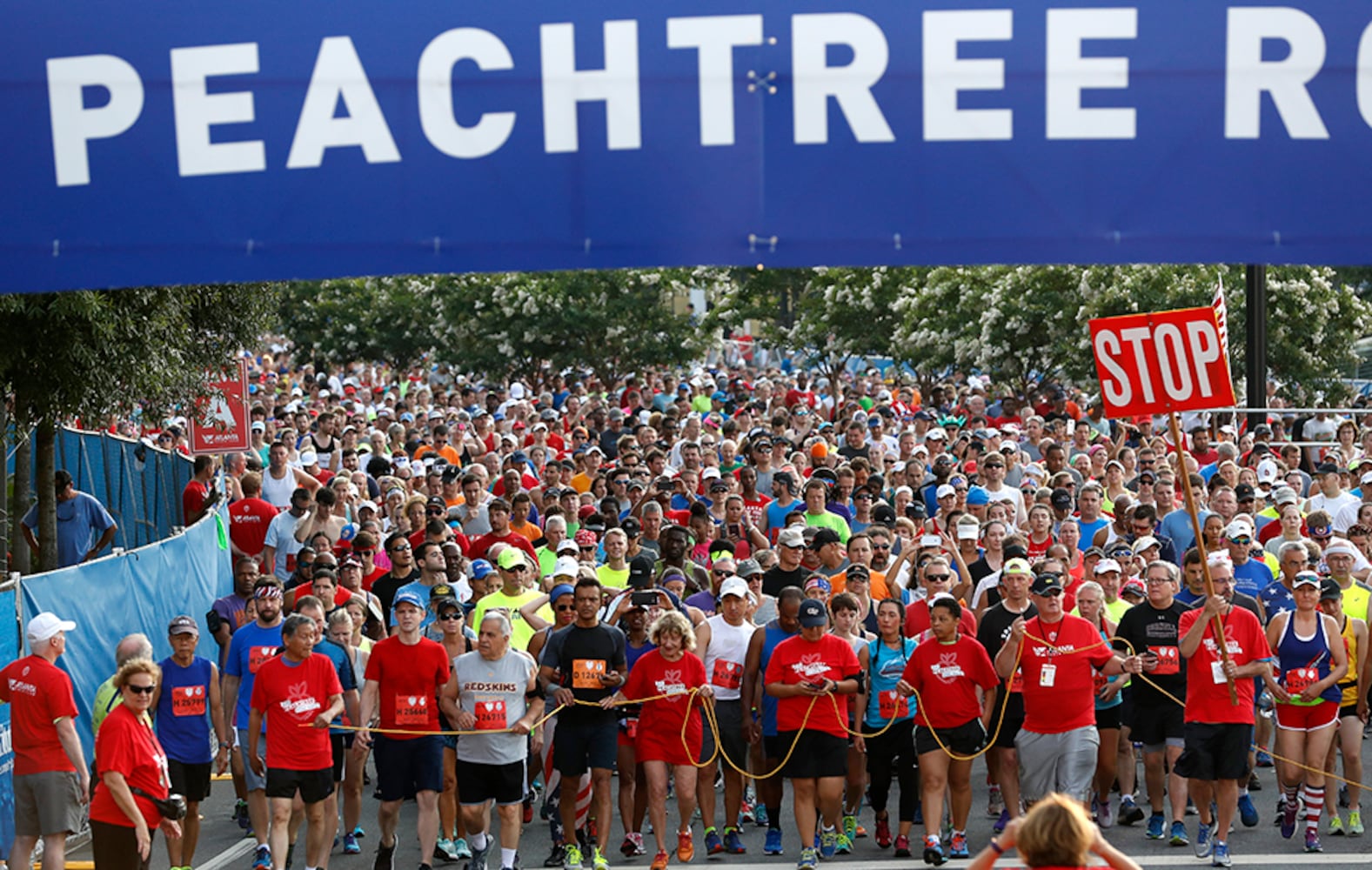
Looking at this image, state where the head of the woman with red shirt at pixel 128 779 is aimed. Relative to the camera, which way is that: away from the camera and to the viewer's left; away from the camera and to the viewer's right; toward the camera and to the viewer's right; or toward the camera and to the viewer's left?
toward the camera and to the viewer's right

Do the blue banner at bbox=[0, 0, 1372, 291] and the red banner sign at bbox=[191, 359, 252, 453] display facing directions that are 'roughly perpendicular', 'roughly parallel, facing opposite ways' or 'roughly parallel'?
roughly parallel

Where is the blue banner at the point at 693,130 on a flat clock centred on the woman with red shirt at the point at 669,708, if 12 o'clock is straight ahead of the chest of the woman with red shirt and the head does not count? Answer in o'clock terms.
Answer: The blue banner is roughly at 12 o'clock from the woman with red shirt.

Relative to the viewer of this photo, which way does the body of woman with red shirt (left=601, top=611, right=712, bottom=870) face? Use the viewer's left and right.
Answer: facing the viewer

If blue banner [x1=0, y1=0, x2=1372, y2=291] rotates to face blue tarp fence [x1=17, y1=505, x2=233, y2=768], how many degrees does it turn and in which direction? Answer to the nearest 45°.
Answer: approximately 135° to its right

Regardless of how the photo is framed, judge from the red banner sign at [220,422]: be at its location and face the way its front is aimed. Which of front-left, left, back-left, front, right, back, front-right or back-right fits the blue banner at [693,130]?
front

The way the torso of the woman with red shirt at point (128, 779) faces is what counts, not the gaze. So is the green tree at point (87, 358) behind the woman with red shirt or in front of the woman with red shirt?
behind

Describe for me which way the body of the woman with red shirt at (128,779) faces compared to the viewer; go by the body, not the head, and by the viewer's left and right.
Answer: facing the viewer and to the right of the viewer

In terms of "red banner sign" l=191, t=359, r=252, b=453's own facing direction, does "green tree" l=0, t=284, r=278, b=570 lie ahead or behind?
ahead

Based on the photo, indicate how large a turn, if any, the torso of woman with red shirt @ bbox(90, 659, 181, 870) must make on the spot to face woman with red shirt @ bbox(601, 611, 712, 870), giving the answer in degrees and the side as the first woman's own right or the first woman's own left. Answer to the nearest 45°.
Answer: approximately 45° to the first woman's own left

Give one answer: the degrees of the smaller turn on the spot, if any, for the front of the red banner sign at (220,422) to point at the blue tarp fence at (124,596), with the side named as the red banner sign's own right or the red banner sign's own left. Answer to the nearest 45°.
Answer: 0° — it already faces it

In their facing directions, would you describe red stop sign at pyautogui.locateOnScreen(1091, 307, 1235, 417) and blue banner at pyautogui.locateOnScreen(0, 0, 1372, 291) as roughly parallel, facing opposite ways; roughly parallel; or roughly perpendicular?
roughly parallel

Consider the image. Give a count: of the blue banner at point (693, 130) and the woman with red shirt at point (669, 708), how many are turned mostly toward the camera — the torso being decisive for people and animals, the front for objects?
2

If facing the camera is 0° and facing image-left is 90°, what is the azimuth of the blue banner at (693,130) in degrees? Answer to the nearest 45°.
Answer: approximately 0°

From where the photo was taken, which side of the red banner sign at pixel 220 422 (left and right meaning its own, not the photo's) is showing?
front

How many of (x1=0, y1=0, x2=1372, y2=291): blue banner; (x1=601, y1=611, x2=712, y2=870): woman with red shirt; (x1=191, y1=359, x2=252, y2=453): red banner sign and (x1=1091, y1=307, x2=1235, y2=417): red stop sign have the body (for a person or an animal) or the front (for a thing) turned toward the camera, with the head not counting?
4

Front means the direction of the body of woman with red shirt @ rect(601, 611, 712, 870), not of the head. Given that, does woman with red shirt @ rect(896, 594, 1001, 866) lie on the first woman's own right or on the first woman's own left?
on the first woman's own left
